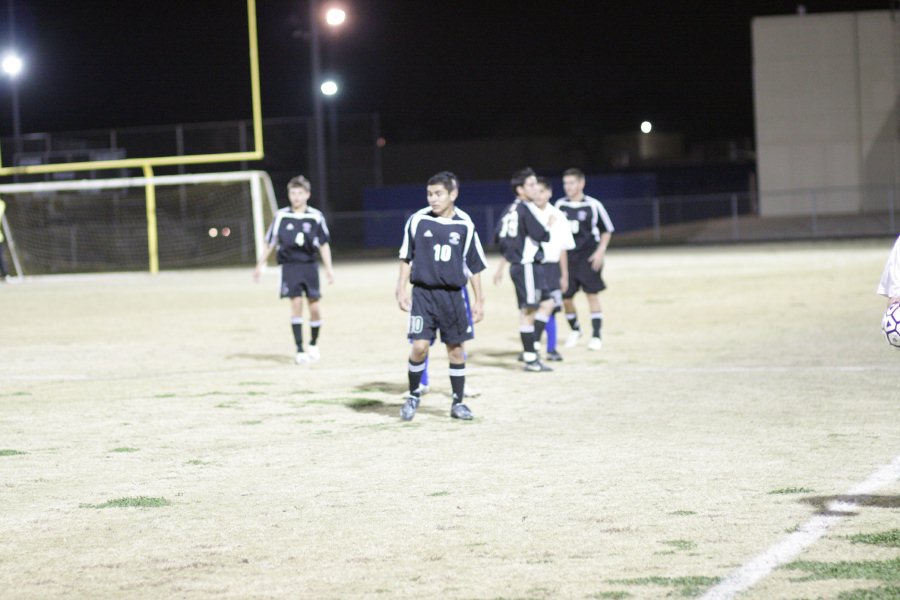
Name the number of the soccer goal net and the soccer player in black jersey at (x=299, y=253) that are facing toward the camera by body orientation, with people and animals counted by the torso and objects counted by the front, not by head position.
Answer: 2

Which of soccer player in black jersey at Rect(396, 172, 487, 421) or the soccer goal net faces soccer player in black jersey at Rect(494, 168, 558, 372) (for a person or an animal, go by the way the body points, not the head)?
the soccer goal net

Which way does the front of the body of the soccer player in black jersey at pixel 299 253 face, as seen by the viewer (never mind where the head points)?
toward the camera

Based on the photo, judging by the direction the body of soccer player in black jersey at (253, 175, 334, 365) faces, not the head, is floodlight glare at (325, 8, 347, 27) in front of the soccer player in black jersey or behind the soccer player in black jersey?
behind

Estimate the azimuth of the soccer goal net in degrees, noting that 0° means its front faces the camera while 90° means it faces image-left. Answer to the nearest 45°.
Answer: approximately 0°

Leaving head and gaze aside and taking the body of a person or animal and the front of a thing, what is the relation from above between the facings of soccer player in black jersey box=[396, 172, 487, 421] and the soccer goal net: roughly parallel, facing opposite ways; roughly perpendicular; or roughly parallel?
roughly parallel

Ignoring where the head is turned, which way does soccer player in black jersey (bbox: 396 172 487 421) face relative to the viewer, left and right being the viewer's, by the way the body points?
facing the viewer

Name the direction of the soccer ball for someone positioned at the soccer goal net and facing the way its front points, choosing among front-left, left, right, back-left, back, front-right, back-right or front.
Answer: front

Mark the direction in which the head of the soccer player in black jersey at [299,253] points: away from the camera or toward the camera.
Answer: toward the camera

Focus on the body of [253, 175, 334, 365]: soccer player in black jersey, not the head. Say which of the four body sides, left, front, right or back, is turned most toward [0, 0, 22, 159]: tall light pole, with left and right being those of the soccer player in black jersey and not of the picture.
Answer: back

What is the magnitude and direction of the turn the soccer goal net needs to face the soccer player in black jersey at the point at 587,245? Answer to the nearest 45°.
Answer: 0° — it already faces them

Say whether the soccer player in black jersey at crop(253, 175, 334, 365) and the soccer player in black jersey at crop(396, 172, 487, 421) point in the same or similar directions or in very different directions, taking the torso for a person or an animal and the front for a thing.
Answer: same or similar directions

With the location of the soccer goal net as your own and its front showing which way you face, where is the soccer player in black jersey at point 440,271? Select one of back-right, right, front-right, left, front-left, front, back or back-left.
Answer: front
